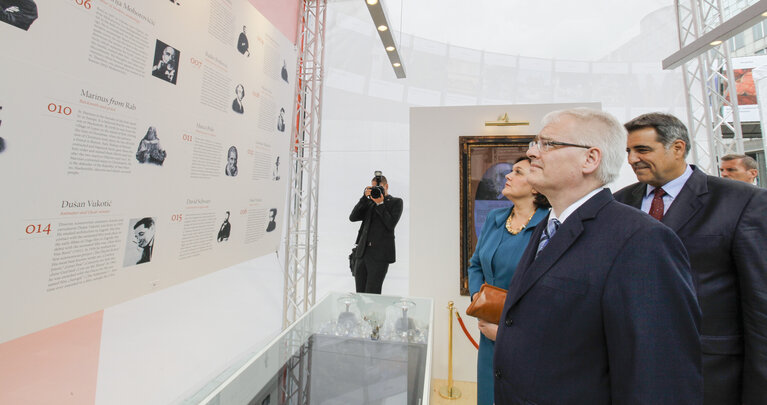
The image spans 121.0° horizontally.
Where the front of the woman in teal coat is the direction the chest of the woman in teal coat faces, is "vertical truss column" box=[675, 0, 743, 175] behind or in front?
behind

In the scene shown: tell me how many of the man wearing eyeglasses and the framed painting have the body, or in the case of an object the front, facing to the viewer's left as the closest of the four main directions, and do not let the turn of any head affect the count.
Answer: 1

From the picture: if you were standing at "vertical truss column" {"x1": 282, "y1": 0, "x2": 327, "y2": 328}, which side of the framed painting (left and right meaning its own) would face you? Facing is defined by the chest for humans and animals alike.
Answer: right

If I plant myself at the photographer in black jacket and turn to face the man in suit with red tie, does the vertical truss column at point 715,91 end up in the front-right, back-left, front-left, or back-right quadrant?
front-left

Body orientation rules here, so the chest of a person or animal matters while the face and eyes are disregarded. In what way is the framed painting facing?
toward the camera

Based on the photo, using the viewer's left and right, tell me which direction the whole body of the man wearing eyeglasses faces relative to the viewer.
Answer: facing to the left of the viewer

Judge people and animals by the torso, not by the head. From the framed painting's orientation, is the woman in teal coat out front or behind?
out front

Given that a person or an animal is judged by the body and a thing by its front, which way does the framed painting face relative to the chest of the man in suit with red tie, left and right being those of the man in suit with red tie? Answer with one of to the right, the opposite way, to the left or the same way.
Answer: to the left

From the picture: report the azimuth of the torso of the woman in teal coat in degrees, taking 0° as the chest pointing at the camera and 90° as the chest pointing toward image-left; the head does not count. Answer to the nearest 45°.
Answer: approximately 45°

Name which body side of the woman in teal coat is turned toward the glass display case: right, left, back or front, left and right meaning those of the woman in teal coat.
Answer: front

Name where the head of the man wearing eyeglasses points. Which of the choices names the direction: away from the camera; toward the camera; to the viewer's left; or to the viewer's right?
to the viewer's left

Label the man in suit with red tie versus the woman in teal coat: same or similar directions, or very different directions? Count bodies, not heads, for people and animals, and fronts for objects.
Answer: same or similar directions

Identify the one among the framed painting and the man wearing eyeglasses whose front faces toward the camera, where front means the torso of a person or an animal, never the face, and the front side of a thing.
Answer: the framed painting

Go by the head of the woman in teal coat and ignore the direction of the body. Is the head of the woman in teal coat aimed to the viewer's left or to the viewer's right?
to the viewer's left

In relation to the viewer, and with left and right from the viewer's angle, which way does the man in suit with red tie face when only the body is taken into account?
facing the viewer and to the left of the viewer

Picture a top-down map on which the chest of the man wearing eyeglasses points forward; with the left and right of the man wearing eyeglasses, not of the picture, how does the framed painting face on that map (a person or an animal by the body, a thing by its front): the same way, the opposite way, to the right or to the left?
to the left
